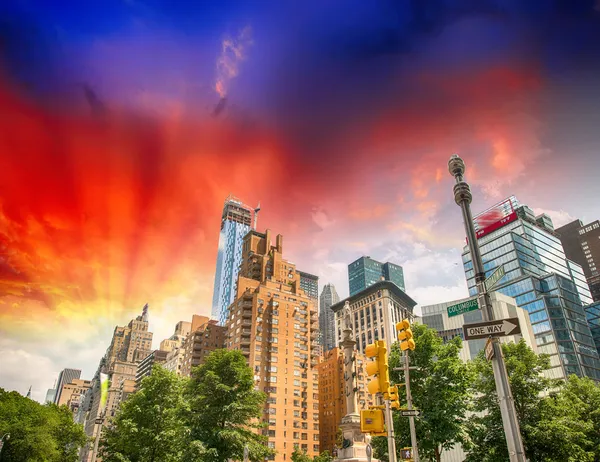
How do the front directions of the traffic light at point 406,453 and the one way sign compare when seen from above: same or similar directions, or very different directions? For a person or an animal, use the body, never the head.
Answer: same or similar directions

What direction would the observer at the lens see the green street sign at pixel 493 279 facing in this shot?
facing the viewer and to the left of the viewer

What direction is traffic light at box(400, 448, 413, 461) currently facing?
toward the camera

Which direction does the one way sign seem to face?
toward the camera

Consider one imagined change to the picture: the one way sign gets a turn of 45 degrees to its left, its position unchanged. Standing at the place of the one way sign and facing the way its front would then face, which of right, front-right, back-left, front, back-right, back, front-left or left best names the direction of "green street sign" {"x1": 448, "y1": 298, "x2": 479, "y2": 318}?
back

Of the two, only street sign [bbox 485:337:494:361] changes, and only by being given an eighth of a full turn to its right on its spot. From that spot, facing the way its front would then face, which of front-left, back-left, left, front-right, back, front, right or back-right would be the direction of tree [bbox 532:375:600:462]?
right

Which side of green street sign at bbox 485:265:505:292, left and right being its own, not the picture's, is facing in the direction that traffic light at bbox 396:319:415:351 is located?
right

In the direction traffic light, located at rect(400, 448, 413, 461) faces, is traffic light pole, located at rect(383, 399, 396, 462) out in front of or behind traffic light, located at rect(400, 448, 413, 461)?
in front

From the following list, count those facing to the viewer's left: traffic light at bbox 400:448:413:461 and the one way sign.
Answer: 0

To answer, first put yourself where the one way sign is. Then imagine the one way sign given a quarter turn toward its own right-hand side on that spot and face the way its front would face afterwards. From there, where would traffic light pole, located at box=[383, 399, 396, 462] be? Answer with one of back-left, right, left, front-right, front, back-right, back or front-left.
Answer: front-right
